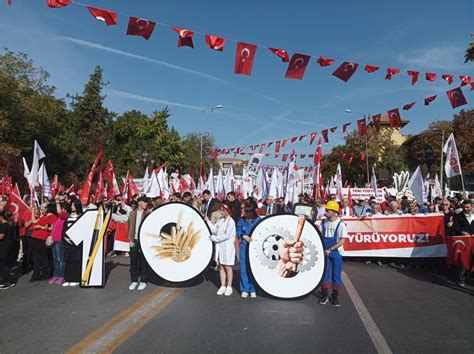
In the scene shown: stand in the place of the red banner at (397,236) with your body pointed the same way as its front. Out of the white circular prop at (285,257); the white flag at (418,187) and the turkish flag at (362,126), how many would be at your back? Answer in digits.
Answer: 2

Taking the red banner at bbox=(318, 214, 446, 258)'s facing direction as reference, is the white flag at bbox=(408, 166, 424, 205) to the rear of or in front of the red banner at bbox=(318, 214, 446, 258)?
to the rear

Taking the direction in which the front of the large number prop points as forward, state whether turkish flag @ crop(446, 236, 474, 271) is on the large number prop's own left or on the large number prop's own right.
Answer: on the large number prop's own left

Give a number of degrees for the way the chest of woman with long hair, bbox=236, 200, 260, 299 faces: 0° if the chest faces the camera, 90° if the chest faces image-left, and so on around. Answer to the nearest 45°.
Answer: approximately 0°

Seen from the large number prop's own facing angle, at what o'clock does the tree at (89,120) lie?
The tree is roughly at 6 o'clock from the large number prop.

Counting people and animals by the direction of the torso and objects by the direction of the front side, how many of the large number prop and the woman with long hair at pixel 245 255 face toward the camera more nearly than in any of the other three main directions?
2

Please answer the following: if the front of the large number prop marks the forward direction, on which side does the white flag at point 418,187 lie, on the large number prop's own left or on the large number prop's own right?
on the large number prop's own left

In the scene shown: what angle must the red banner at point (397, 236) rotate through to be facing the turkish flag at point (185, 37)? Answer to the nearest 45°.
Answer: approximately 45° to its right

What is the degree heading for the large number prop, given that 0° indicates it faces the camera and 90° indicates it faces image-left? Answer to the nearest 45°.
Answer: approximately 0°
